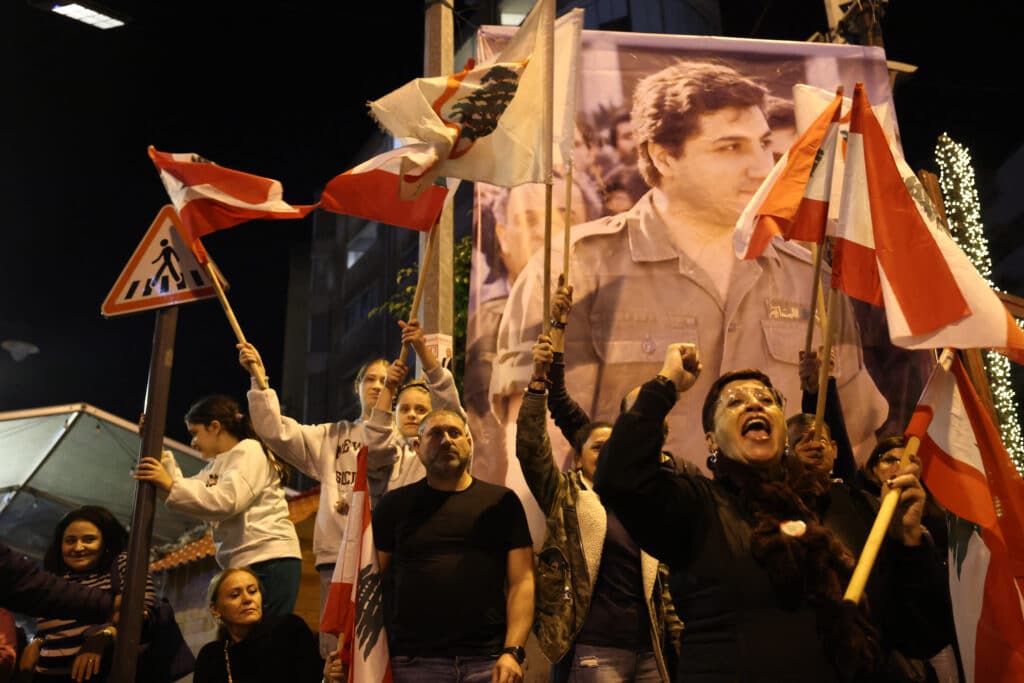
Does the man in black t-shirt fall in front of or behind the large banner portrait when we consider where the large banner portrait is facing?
in front

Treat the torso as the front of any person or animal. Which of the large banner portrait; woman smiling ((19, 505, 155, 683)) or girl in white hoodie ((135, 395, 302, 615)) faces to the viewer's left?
the girl in white hoodie

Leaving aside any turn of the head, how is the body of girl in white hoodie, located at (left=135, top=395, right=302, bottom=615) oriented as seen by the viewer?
to the viewer's left

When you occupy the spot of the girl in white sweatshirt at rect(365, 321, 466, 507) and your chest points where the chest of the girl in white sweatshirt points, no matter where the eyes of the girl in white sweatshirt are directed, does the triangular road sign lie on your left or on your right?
on your right

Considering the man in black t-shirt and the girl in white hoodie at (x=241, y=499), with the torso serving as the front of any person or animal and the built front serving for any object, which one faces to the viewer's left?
the girl in white hoodie

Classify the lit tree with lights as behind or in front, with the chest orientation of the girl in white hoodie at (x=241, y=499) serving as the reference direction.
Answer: behind

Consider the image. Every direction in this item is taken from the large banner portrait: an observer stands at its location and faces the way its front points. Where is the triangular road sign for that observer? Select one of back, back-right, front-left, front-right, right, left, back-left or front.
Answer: front-right

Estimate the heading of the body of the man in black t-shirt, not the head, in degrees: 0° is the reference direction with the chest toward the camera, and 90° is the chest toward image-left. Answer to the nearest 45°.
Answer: approximately 0°
